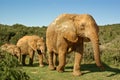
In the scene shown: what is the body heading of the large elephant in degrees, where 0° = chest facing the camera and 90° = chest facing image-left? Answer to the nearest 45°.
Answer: approximately 315°

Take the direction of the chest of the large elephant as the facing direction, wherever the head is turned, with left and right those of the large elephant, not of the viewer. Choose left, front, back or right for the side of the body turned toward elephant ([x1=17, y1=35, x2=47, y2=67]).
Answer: back
